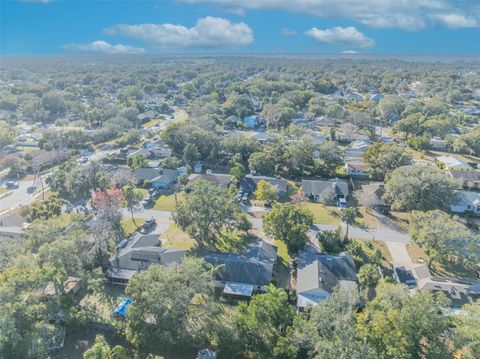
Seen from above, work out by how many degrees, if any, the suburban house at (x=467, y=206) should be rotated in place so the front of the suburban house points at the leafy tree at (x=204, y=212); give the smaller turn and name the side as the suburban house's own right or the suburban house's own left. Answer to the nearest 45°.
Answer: approximately 45° to the suburban house's own right

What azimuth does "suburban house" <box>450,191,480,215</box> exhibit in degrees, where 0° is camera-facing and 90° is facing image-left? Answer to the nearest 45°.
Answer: approximately 0°

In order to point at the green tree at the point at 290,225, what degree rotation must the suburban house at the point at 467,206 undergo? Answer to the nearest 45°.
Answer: approximately 45° to its right

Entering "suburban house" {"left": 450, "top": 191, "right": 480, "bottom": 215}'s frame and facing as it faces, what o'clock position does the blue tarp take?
The blue tarp is roughly at 1 o'clock from the suburban house.

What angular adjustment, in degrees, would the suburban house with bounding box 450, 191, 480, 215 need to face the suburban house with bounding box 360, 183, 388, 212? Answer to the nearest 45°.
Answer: approximately 45° to its right

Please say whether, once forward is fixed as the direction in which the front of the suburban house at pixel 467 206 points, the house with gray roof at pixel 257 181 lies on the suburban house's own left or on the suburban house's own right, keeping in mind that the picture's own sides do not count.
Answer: on the suburban house's own right

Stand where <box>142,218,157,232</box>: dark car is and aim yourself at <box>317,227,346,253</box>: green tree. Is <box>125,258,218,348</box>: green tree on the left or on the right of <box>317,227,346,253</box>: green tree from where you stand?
right

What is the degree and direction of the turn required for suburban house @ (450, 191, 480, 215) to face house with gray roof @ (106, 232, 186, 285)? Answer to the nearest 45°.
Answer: approximately 45° to its right

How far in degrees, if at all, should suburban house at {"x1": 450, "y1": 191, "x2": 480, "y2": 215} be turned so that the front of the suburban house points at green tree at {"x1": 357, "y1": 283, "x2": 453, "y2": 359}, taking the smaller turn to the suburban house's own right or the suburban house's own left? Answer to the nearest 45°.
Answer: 0° — it already faces it

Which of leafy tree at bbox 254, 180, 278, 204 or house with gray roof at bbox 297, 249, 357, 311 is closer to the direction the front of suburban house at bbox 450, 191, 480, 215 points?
the house with gray roof

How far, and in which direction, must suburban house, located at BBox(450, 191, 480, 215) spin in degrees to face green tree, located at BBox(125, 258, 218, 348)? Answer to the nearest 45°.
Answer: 0° — it already faces it

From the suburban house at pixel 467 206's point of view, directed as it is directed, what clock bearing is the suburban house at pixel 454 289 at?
the suburban house at pixel 454 289 is roughly at 12 o'clock from the suburban house at pixel 467 206.
